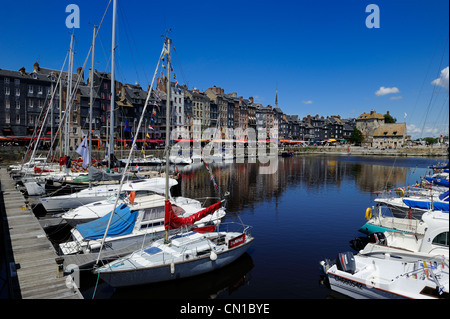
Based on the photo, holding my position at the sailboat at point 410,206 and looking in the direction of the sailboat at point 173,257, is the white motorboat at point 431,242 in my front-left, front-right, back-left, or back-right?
front-left

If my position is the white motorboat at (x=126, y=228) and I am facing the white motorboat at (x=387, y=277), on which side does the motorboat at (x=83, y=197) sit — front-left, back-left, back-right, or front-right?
back-left

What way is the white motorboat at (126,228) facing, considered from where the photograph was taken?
facing away from the viewer and to the right of the viewer

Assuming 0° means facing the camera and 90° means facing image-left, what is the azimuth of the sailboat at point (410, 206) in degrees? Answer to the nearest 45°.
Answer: approximately 270°

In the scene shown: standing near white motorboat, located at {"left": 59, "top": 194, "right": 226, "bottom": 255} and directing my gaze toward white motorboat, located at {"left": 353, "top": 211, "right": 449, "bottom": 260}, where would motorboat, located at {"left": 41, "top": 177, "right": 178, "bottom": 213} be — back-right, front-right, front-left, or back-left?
back-left

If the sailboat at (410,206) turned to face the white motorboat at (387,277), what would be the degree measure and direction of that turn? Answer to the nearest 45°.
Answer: approximately 90° to its right

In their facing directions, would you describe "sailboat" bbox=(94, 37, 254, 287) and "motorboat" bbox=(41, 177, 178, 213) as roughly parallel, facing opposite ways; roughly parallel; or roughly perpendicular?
roughly parallel
